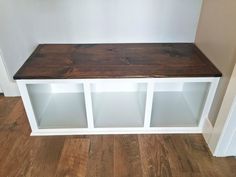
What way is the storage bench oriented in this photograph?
toward the camera
